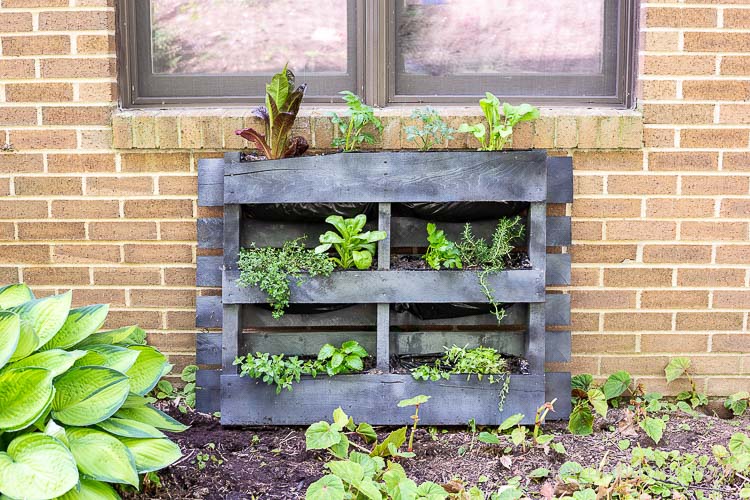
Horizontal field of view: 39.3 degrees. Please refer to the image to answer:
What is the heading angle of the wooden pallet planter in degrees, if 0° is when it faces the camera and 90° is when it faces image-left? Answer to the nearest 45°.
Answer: approximately 0°
